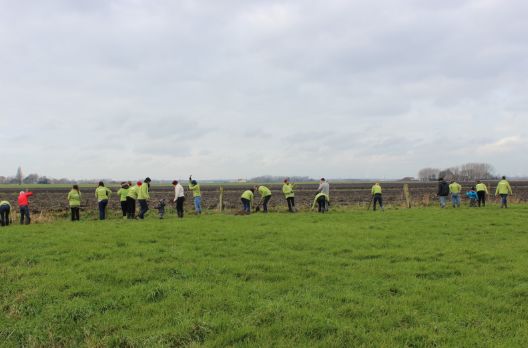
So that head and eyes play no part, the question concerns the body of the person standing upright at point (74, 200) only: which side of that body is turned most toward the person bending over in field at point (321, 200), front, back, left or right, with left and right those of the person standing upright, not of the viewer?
right

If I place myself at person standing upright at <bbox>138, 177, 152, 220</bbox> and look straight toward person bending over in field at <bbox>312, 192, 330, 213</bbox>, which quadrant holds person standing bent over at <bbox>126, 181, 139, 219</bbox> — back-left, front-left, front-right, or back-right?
back-left

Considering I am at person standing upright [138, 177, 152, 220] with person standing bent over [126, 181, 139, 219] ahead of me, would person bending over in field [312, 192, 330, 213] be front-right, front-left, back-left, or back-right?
back-right

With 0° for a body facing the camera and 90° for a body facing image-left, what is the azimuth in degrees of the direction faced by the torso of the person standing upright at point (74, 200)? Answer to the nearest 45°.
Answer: approximately 180°

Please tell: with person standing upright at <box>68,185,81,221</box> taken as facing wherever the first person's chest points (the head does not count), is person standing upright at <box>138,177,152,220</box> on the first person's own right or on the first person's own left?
on the first person's own right
